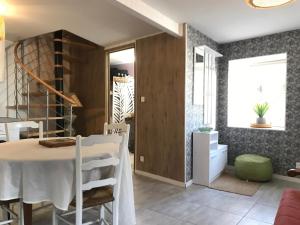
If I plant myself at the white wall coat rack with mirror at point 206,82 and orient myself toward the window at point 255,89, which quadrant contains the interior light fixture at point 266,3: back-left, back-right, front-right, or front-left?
back-right

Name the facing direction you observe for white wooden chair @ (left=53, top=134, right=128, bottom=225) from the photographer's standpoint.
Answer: facing away from the viewer and to the left of the viewer

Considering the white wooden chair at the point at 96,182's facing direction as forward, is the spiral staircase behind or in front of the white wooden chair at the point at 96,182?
in front

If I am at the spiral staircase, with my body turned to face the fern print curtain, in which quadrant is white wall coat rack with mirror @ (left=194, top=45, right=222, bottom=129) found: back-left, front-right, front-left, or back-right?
front-right

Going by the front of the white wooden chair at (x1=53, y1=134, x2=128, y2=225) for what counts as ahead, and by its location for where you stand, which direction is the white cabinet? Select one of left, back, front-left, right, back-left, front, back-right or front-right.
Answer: right

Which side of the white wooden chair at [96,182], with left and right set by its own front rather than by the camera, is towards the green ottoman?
right

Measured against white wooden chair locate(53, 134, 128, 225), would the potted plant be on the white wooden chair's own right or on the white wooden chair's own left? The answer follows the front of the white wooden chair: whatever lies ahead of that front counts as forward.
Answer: on the white wooden chair's own right

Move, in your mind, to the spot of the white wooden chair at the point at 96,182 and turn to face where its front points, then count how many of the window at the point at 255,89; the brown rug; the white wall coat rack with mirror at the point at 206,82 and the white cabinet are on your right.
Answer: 4

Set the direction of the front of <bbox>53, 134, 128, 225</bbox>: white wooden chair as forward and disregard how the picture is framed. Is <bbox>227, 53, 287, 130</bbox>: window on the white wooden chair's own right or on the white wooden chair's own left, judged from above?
on the white wooden chair's own right

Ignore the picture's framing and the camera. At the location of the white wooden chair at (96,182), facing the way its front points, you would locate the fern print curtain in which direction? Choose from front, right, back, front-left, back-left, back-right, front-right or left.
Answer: front-right

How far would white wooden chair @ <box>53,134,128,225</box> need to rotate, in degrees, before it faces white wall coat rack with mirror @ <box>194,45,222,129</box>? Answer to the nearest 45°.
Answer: approximately 90° to its right

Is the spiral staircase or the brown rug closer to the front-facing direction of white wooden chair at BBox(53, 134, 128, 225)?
the spiral staircase

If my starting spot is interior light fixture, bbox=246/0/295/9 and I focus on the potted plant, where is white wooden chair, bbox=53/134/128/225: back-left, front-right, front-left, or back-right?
back-left
